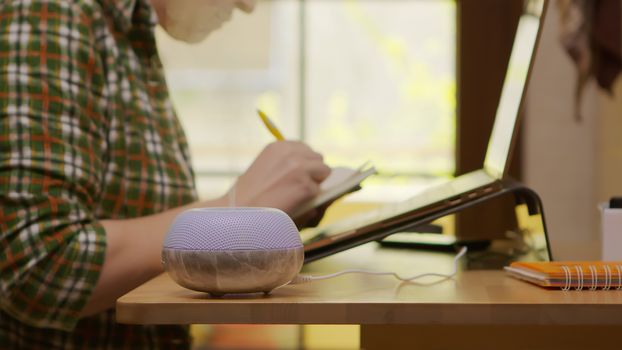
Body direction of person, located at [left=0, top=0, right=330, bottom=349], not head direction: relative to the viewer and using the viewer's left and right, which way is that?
facing to the right of the viewer

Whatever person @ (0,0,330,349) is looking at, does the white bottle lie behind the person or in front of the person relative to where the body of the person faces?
in front

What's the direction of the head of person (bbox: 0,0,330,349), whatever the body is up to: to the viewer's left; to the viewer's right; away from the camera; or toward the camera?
to the viewer's right

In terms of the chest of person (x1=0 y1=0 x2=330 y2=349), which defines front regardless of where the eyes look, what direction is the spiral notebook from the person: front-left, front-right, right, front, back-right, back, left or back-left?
front-right

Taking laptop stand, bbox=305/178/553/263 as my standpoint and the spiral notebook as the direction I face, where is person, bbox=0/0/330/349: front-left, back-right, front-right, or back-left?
back-right
